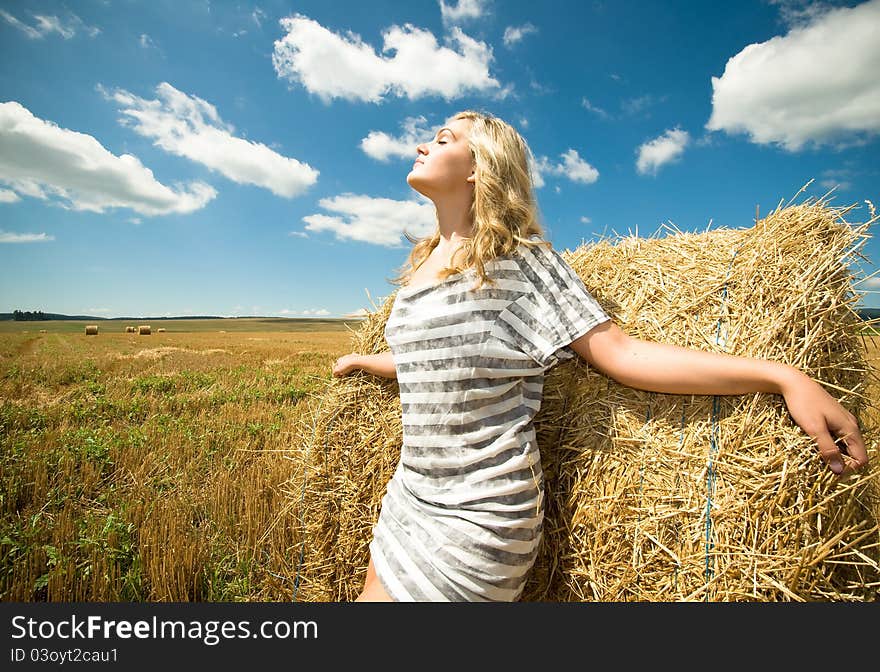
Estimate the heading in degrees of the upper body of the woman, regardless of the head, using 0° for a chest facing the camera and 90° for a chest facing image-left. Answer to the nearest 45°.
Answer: approximately 45°

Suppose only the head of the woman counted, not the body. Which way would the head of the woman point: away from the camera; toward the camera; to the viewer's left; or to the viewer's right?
to the viewer's left
